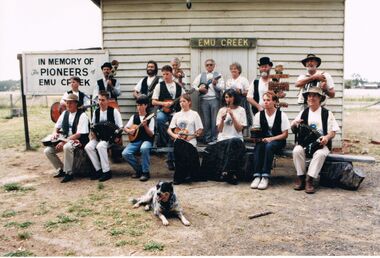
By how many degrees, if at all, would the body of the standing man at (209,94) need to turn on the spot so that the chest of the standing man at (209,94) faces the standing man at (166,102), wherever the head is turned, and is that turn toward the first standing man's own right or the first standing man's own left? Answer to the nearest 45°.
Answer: approximately 45° to the first standing man's own right

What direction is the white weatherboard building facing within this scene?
toward the camera

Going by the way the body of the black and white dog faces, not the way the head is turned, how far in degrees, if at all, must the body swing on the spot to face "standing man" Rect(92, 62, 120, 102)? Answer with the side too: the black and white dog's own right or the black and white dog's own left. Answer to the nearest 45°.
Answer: approximately 135° to the black and white dog's own left

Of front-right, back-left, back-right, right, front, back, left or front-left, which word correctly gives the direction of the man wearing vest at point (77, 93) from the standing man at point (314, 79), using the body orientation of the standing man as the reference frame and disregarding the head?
right

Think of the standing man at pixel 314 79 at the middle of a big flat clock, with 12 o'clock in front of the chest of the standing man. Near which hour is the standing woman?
The standing woman is roughly at 4 o'clock from the standing man.

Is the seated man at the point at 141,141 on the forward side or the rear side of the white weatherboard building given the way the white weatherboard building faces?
on the forward side

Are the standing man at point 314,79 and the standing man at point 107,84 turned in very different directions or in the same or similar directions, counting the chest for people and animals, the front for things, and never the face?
same or similar directions

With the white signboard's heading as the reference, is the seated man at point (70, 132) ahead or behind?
ahead

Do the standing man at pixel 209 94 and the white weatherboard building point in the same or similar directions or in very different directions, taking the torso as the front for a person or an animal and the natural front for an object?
same or similar directions

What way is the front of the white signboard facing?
toward the camera

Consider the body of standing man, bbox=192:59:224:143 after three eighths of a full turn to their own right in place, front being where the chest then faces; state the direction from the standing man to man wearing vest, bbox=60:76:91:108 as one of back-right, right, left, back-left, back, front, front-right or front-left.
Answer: front-left

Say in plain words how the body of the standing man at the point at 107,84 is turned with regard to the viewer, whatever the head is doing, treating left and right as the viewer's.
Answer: facing the viewer

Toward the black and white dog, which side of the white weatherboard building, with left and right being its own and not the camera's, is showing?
front

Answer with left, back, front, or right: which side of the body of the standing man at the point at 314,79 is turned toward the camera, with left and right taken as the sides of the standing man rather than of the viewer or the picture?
front

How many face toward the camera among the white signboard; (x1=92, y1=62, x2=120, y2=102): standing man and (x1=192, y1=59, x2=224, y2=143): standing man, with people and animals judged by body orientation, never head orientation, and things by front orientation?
3

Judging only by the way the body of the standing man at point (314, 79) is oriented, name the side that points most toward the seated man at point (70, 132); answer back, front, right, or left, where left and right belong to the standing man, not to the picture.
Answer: right

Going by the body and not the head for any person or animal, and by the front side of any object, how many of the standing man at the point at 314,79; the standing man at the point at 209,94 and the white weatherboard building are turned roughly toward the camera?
3

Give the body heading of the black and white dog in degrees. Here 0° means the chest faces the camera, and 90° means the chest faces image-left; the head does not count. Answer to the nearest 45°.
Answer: approximately 315°
